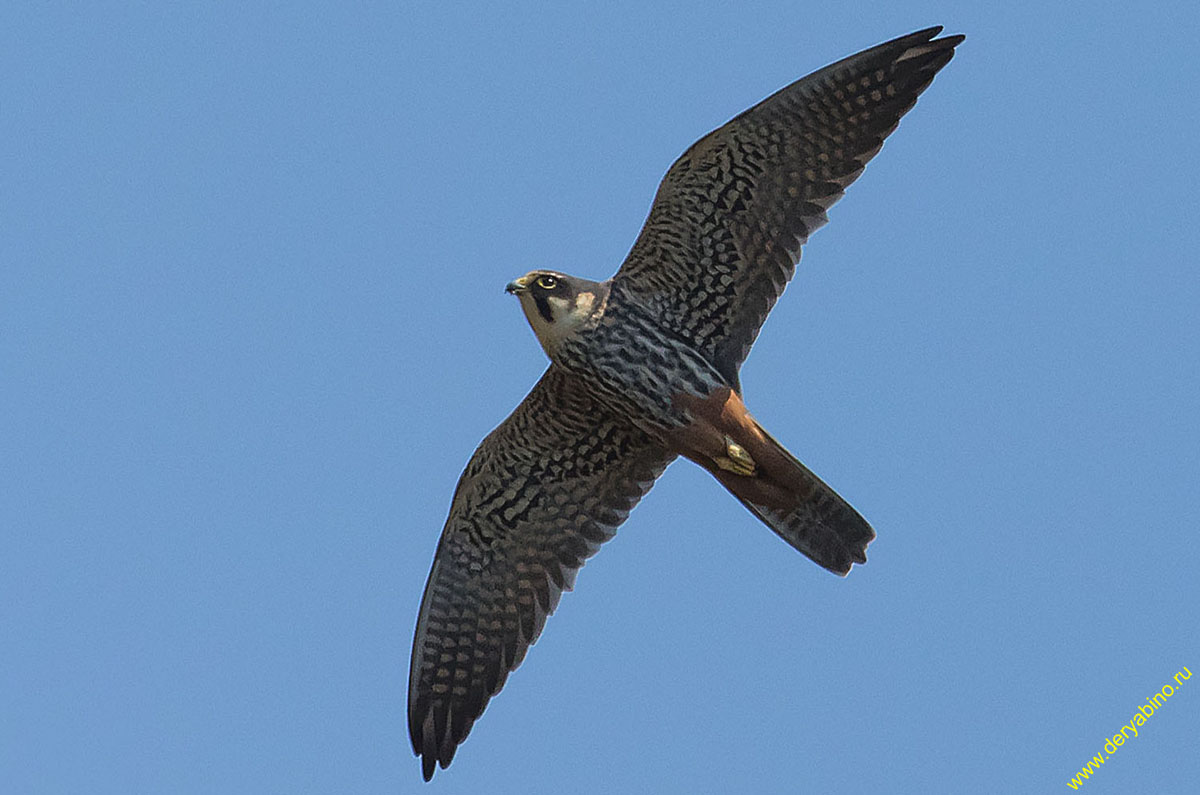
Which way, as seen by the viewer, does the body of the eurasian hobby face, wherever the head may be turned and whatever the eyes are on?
to the viewer's left
